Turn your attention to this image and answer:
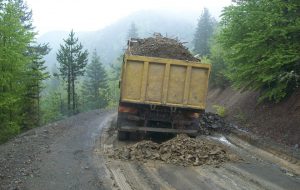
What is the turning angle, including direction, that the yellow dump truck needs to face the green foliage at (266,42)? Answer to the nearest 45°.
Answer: approximately 45° to its right

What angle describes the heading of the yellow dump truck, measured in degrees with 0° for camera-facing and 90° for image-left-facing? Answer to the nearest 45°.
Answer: approximately 180°

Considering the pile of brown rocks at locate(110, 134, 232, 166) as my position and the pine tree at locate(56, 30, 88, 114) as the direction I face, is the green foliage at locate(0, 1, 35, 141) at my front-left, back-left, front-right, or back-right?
front-left
